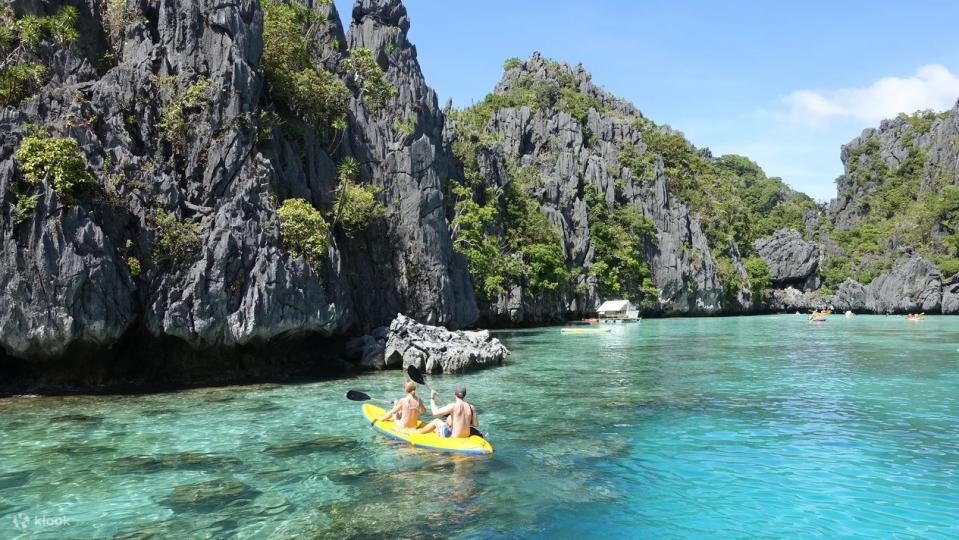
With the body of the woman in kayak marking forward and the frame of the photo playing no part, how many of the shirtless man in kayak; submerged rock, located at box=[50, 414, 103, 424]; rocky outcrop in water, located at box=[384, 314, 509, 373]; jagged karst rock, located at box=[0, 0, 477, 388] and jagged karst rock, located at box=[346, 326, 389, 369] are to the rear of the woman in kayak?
1

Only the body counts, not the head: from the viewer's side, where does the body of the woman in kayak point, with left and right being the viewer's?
facing away from the viewer and to the left of the viewer

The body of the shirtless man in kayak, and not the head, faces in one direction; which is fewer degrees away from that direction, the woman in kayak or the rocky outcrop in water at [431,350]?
the woman in kayak

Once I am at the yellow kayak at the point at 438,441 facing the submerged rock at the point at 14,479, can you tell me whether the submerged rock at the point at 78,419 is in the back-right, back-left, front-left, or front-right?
front-right

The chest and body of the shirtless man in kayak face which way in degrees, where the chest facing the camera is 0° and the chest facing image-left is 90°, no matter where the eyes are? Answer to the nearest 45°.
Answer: approximately 135°

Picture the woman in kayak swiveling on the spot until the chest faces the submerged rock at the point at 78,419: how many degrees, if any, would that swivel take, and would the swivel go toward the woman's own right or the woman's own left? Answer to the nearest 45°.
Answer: approximately 45° to the woman's own left

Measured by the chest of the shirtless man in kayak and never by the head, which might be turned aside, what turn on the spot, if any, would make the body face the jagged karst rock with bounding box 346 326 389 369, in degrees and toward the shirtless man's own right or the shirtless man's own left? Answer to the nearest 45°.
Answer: approximately 45° to the shirtless man's own right

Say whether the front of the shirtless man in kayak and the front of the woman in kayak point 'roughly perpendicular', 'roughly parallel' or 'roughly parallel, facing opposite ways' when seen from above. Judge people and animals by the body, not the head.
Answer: roughly parallel

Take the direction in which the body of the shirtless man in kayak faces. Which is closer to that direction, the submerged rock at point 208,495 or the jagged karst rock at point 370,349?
the jagged karst rock

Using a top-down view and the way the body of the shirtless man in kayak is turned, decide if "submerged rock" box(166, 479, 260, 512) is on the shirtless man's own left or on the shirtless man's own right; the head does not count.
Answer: on the shirtless man's own left

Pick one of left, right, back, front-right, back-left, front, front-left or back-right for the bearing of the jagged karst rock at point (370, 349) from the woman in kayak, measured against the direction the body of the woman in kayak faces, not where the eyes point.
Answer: front-right

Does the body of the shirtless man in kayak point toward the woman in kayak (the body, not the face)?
yes

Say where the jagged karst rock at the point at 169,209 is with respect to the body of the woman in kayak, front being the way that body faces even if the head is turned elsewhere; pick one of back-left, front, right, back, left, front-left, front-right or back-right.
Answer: front

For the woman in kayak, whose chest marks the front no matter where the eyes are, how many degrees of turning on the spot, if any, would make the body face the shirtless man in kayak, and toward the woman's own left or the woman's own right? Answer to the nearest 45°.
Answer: approximately 180°

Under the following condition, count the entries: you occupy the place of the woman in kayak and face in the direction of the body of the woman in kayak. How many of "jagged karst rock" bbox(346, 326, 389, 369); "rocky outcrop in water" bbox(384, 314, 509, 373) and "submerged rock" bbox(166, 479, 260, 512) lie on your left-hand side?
1

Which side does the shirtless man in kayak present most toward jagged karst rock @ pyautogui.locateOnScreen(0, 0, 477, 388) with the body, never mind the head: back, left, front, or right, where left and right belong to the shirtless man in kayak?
front
